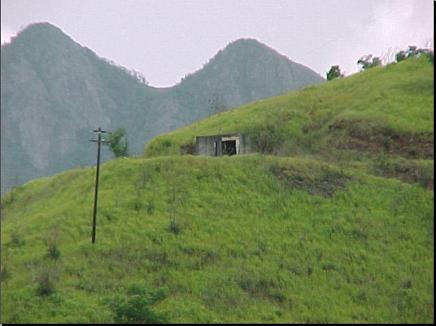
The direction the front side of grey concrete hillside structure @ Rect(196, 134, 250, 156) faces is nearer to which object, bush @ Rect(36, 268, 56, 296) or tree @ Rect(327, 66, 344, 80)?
the bush

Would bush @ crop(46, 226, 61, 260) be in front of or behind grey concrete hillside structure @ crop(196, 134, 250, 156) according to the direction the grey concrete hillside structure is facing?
in front

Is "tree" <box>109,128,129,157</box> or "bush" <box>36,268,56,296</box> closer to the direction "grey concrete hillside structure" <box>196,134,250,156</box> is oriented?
the bush

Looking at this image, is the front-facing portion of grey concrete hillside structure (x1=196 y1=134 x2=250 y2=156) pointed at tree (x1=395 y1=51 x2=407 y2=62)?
no

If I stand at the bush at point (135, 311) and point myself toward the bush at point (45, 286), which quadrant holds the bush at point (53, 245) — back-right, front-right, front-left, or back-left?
front-right

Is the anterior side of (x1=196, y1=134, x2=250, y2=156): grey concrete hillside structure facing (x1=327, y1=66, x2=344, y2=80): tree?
no

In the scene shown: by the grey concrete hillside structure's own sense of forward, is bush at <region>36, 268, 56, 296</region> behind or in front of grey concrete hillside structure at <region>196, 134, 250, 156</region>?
in front

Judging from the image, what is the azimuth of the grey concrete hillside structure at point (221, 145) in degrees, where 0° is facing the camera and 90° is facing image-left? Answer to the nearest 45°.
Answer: approximately 0°

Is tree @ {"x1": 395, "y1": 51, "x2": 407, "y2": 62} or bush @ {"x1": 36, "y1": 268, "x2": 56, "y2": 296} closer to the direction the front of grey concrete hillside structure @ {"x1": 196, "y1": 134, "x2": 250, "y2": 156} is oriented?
the bush

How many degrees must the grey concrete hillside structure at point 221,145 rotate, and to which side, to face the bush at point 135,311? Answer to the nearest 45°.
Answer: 0° — it already faces it

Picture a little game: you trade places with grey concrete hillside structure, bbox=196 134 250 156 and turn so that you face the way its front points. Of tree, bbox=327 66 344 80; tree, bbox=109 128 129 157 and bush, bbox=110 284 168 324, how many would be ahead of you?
1
